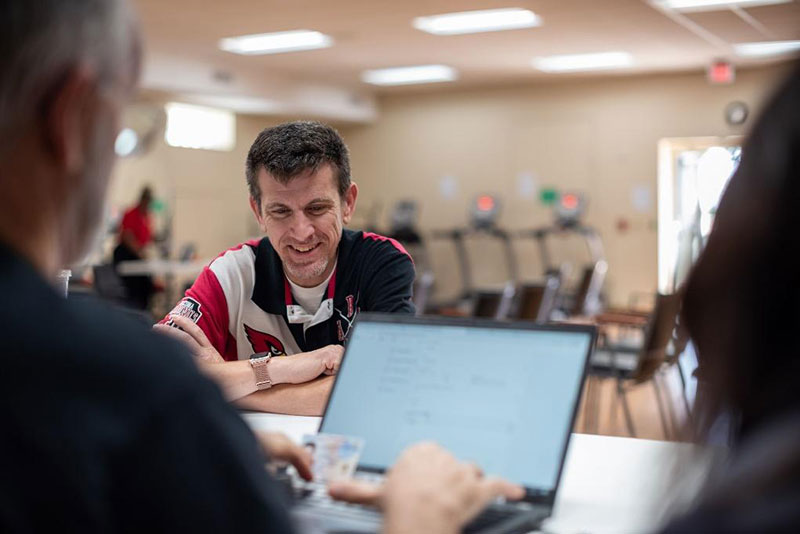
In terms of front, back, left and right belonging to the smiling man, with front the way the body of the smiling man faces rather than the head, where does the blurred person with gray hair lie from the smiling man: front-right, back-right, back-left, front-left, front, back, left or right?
front

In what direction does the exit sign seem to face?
toward the camera

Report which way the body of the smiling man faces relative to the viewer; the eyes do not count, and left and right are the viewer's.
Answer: facing the viewer

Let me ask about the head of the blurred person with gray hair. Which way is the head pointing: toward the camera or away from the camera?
away from the camera

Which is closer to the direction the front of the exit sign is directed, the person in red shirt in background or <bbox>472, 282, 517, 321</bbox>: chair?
the chair

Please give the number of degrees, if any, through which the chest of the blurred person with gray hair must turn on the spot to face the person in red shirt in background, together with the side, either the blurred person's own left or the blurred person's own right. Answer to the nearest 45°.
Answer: approximately 45° to the blurred person's own left

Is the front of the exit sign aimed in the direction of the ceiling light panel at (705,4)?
yes

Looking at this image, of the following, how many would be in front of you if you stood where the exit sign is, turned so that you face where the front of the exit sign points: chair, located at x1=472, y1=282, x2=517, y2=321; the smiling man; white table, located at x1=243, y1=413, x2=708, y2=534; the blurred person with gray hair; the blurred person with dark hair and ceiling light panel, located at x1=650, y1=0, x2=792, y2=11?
6

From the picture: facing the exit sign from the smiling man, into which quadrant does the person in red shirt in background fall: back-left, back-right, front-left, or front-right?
front-left
